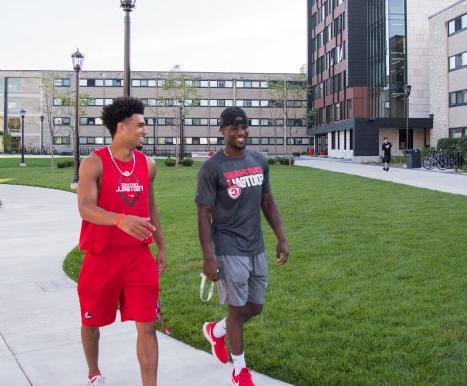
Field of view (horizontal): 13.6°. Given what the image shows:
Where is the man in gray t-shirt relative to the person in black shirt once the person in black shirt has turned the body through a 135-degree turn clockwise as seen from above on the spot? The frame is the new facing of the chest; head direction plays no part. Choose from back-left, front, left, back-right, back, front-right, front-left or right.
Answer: back-left

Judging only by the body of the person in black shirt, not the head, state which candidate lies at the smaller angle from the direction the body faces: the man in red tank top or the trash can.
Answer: the man in red tank top

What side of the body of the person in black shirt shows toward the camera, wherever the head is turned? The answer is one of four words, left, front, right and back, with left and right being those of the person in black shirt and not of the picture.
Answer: front

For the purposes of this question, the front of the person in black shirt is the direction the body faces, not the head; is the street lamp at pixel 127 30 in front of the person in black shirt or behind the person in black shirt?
in front

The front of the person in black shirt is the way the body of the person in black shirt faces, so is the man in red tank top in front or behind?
in front

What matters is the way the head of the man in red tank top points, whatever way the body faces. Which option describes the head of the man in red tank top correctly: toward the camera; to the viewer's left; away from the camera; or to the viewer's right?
to the viewer's right
